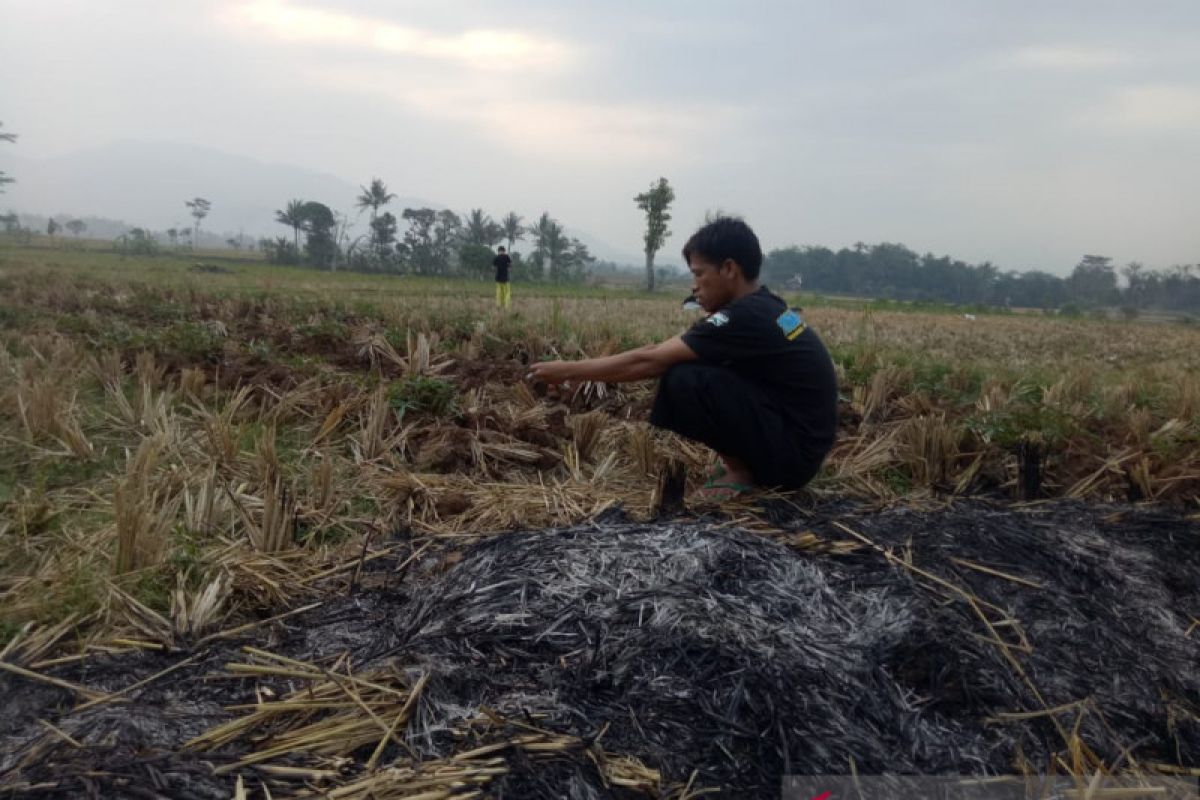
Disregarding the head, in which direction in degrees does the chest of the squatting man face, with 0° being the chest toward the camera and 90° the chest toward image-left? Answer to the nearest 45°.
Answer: approximately 90°

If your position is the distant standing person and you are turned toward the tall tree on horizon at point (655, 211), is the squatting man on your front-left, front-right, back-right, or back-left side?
back-right

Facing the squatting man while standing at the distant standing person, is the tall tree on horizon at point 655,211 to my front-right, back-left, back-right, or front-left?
back-left

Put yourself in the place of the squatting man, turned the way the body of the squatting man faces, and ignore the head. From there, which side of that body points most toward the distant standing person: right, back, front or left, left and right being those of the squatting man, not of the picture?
right

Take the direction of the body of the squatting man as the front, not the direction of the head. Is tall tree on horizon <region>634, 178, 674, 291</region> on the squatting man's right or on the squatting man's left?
on the squatting man's right

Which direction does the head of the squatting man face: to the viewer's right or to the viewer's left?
to the viewer's left
